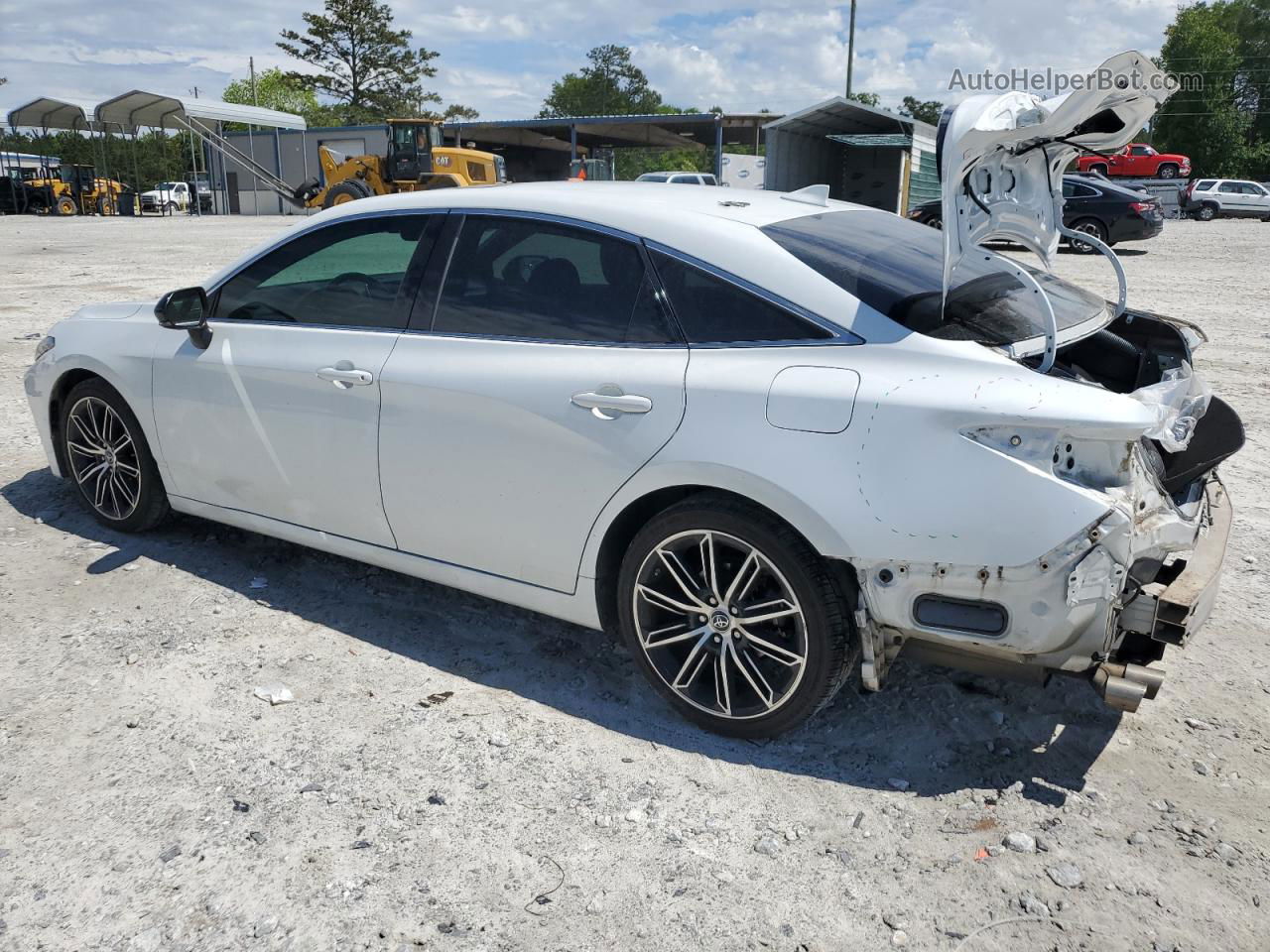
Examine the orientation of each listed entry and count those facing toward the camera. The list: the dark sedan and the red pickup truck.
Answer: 0

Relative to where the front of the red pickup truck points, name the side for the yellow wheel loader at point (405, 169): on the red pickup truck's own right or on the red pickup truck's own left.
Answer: on the red pickup truck's own right

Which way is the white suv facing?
to the viewer's right

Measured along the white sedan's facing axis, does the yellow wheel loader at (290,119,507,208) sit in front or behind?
in front

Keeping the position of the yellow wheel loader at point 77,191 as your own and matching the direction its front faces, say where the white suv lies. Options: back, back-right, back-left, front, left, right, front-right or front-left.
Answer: back-left

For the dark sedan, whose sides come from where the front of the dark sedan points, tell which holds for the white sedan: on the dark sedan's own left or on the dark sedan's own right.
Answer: on the dark sedan's own left

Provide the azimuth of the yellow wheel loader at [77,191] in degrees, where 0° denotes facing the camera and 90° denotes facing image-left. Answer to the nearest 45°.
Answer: approximately 90°

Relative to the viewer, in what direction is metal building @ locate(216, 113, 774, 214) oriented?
toward the camera

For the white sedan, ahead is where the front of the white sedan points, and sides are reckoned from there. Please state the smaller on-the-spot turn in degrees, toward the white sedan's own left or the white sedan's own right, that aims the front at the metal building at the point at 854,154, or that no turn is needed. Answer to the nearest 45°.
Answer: approximately 45° to the white sedan's own right

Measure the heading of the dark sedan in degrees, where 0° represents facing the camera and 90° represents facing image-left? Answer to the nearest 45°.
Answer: approximately 135°

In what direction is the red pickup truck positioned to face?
to the viewer's right

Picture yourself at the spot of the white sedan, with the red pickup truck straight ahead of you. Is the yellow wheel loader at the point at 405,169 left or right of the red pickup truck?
left

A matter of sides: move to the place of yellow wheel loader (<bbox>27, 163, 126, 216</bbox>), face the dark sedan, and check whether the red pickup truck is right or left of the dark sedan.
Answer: left
